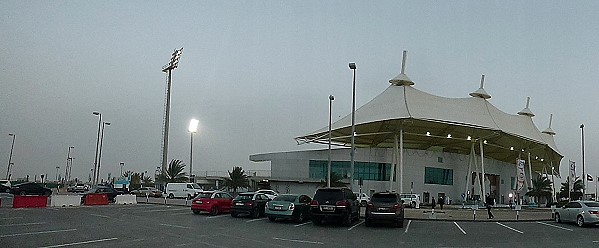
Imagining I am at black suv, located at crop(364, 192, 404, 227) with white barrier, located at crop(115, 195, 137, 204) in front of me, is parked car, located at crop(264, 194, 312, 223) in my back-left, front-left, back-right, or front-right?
front-left

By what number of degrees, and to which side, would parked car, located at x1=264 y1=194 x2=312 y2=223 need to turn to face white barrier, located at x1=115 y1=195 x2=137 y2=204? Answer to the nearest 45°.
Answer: approximately 90° to its left

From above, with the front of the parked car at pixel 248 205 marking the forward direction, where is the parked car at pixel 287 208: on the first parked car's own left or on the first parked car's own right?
on the first parked car's own right

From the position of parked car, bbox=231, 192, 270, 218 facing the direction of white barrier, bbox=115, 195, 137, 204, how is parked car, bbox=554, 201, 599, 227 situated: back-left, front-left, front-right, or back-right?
back-right

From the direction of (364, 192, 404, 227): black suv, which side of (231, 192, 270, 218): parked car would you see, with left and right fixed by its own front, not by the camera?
right

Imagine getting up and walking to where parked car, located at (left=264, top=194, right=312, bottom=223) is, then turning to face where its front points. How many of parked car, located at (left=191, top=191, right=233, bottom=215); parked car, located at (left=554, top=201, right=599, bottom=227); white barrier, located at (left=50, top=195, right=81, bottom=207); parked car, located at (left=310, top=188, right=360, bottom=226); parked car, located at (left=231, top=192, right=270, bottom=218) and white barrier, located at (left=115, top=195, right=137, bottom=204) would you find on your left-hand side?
4

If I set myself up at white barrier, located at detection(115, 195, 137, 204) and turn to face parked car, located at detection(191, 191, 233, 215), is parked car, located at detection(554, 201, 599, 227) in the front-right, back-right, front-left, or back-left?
front-left

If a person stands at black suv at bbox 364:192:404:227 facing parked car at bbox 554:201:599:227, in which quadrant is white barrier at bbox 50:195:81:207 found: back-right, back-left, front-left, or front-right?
back-left

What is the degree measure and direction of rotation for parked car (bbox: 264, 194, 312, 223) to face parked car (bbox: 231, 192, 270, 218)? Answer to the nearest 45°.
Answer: approximately 90° to its left

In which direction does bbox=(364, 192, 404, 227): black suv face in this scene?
away from the camera

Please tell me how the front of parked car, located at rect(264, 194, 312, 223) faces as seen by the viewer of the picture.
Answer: facing away from the viewer and to the right of the viewer

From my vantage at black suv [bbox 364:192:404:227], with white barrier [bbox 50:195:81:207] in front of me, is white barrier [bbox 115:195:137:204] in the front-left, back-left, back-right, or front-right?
front-right

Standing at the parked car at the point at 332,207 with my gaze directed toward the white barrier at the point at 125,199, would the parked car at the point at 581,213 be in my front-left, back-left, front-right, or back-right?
back-right

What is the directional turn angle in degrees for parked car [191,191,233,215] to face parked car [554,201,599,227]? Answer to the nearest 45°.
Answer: approximately 45° to its right
